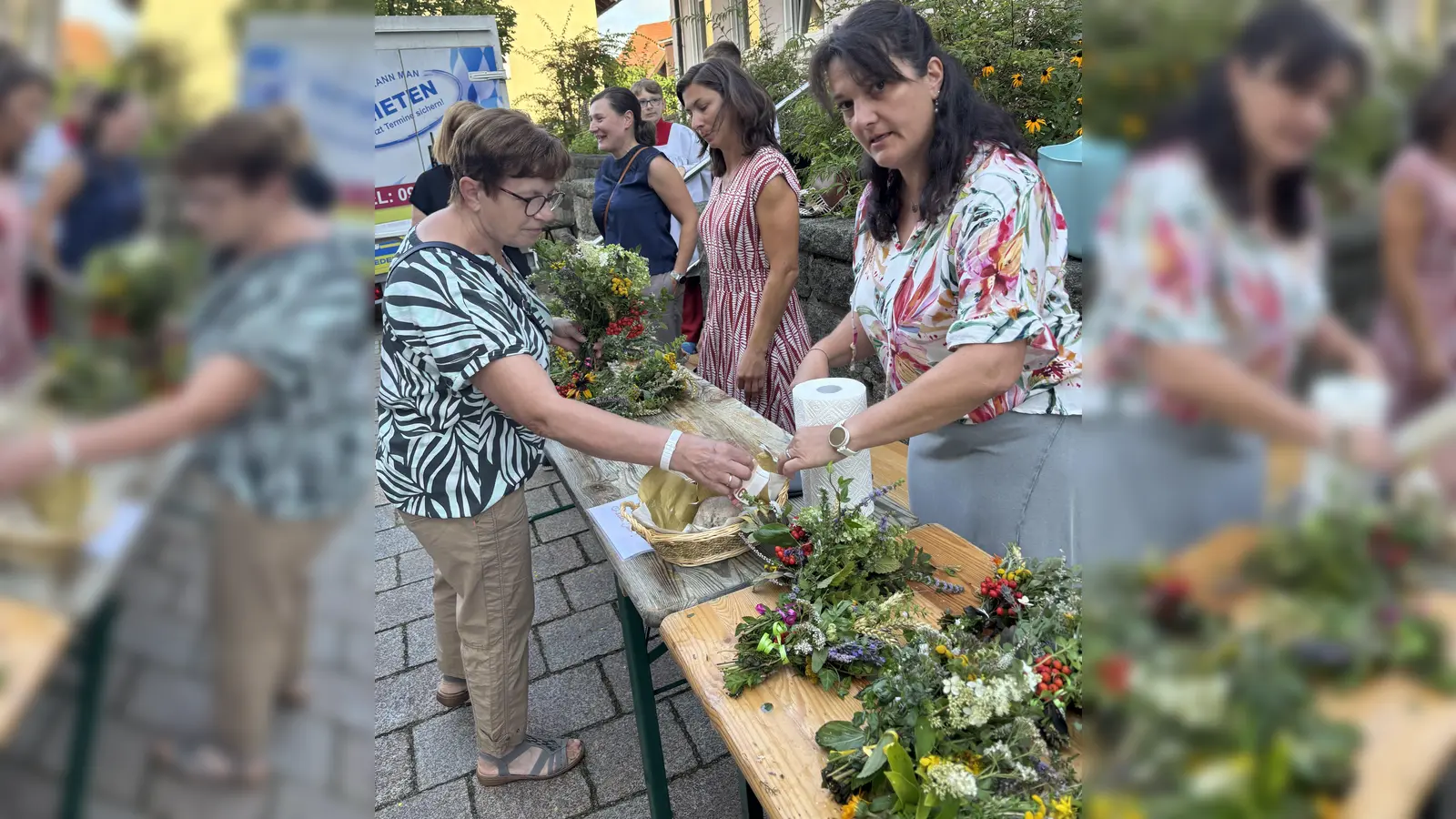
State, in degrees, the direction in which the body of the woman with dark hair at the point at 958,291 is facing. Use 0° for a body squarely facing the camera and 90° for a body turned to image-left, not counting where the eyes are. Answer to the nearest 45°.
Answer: approximately 45°

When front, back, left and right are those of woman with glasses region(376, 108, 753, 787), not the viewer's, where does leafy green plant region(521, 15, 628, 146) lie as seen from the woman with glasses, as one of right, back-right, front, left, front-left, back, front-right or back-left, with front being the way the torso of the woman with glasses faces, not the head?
left

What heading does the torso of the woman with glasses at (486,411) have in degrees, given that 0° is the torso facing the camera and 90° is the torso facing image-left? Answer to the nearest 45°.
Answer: approximately 270°

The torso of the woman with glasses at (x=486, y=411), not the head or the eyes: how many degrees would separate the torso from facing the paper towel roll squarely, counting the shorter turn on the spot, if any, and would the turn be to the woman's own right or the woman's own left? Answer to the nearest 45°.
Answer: approximately 45° to the woman's own right
